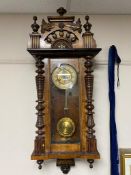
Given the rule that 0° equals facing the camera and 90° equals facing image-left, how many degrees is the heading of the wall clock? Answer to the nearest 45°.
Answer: approximately 0°
